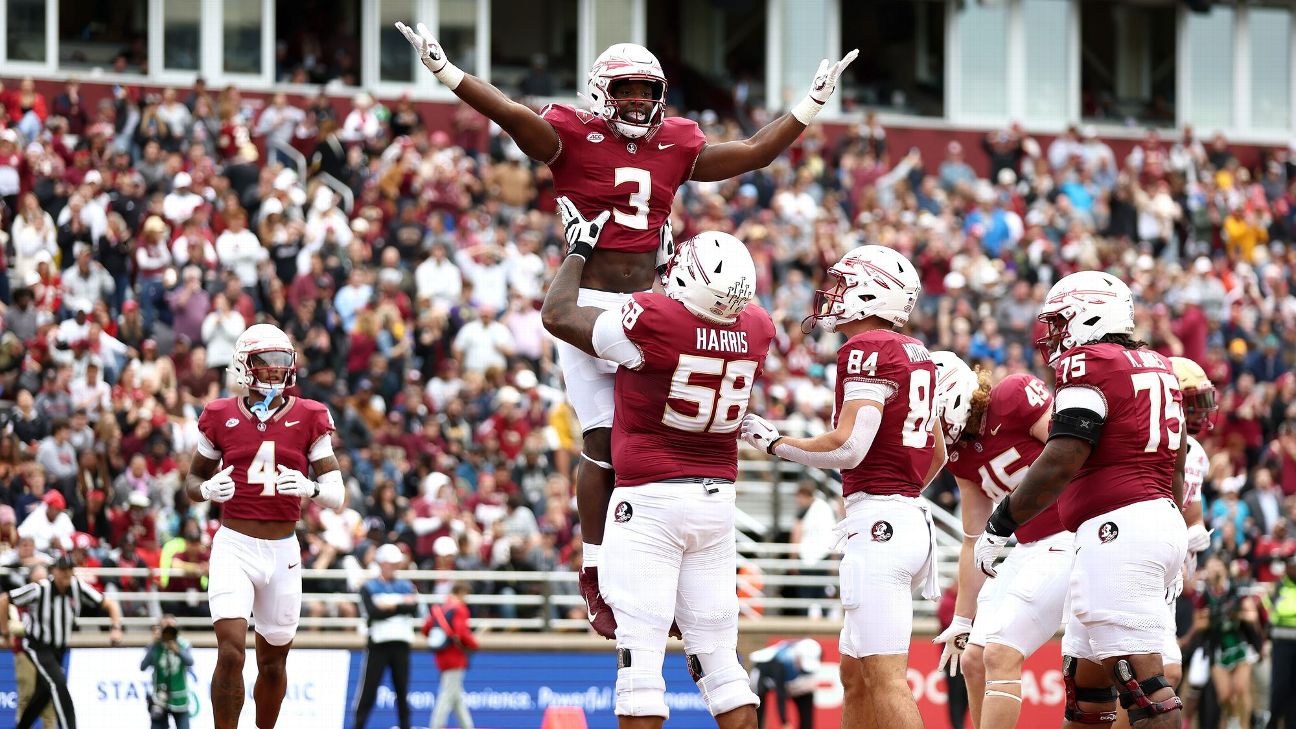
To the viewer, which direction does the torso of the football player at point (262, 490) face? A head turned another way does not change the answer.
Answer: toward the camera

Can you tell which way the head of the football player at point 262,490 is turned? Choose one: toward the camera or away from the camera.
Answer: toward the camera

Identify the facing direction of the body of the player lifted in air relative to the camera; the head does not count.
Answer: toward the camera

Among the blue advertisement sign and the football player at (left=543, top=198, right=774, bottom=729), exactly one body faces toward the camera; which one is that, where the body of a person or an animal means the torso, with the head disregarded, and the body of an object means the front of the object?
the blue advertisement sign

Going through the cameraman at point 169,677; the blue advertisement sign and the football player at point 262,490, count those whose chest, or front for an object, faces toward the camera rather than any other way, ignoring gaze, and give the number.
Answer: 3

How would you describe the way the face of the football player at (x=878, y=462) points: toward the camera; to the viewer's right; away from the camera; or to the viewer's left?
to the viewer's left

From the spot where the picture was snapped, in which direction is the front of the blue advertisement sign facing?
facing the viewer

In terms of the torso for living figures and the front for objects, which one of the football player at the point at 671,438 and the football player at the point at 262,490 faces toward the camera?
the football player at the point at 262,490

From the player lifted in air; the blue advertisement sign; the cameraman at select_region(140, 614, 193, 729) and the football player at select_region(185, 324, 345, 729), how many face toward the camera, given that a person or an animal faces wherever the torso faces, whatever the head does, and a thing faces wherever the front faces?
4

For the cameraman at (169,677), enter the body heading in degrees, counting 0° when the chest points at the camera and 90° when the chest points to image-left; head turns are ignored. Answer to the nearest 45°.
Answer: approximately 0°

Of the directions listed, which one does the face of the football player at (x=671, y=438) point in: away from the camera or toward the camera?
away from the camera
